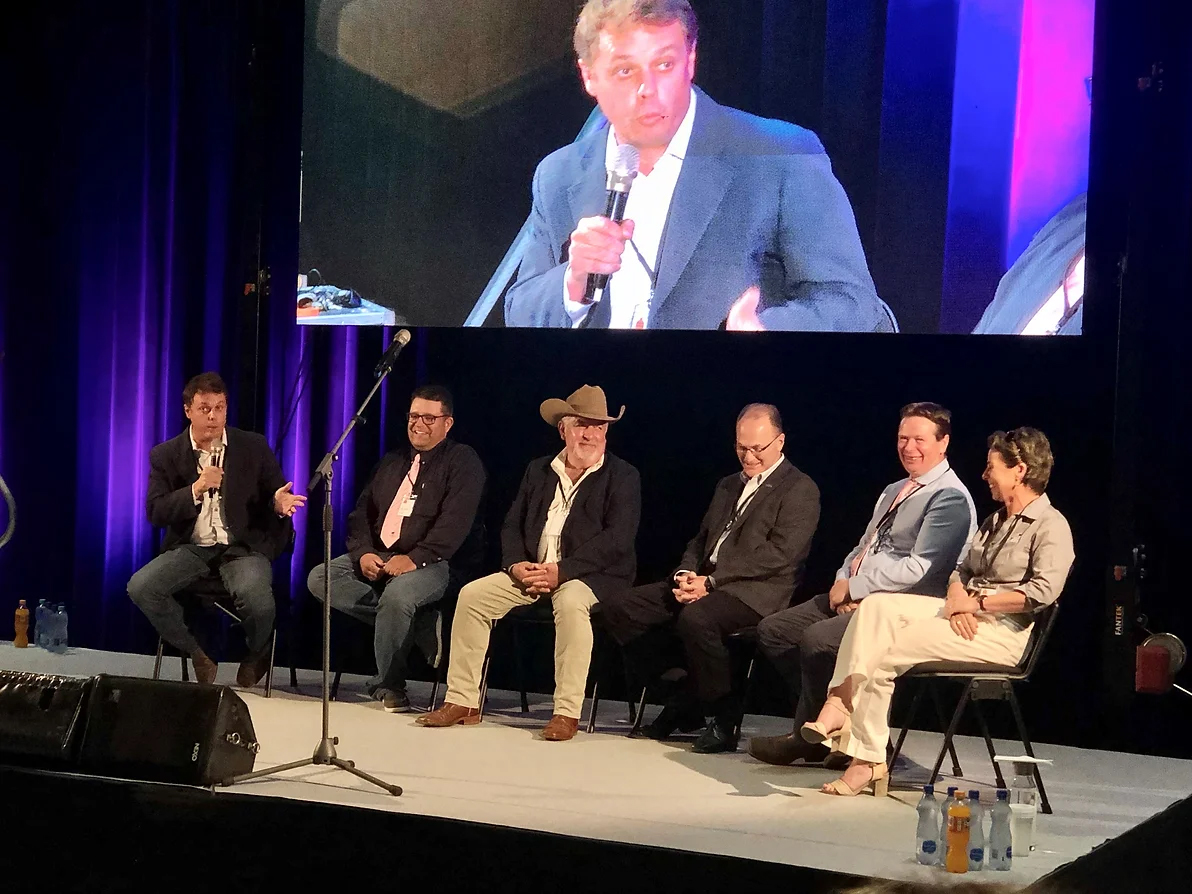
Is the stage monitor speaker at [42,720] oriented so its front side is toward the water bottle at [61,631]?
yes

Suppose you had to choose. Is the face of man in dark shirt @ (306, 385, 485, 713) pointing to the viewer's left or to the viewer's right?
to the viewer's left

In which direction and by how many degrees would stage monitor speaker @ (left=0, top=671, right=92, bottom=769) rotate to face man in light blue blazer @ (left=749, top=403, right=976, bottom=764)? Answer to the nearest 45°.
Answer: approximately 45° to its right

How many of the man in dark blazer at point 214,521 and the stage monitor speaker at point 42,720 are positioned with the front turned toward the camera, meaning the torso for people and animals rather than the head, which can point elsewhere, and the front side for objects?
1

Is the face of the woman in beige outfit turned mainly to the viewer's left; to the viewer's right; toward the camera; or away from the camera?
to the viewer's left

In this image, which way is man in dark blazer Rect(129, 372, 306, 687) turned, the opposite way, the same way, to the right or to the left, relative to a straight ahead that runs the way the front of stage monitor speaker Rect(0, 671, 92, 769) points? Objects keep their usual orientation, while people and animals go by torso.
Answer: the opposite way

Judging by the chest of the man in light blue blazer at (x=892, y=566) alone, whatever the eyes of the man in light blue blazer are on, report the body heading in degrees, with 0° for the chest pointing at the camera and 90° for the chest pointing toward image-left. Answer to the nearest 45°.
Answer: approximately 45°

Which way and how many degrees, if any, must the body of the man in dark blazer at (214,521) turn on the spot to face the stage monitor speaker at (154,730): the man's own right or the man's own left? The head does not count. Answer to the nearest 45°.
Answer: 0° — they already face it

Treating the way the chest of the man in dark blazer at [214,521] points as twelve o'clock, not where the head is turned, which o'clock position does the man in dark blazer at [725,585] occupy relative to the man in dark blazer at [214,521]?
the man in dark blazer at [725,585] is roughly at 10 o'clock from the man in dark blazer at [214,521].

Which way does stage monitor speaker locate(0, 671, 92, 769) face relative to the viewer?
away from the camera
